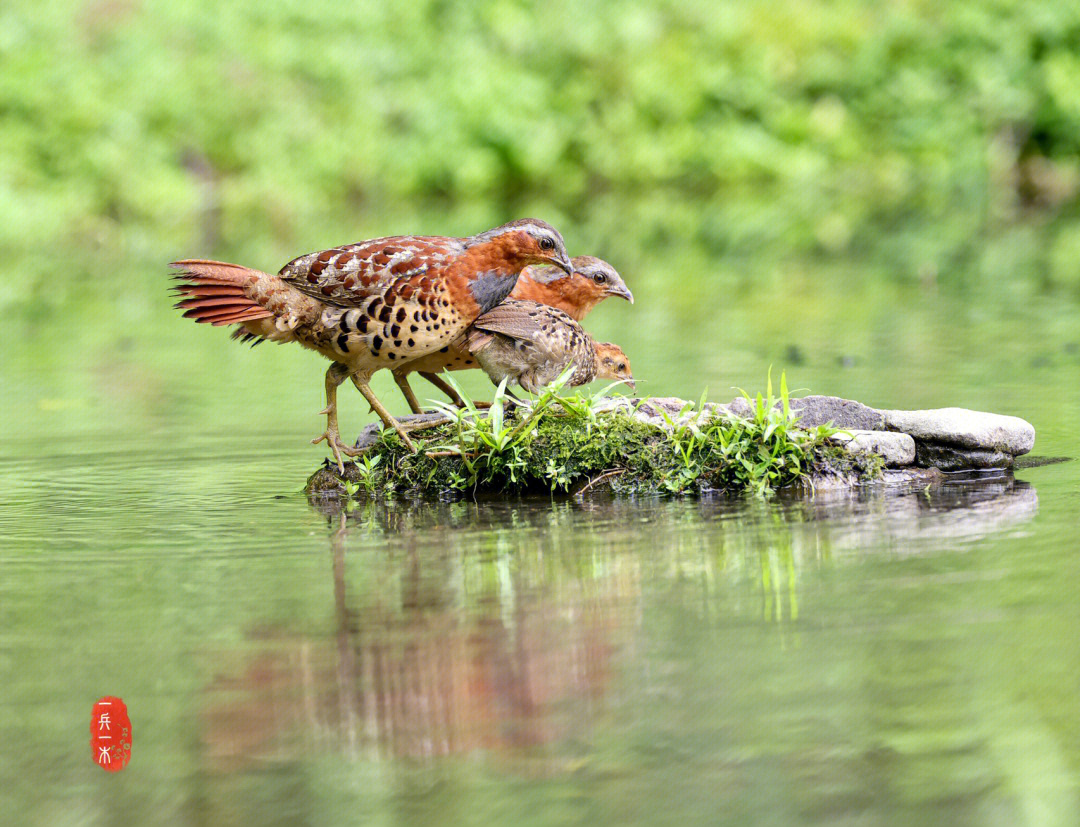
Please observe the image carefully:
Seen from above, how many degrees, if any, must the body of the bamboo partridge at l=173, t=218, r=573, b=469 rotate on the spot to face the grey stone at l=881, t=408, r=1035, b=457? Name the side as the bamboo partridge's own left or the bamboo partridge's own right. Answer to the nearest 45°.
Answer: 0° — it already faces it

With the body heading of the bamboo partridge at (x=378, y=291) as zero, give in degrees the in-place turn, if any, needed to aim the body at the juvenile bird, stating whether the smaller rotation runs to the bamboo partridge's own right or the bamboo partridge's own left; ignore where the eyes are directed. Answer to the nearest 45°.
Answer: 0° — it already faces it

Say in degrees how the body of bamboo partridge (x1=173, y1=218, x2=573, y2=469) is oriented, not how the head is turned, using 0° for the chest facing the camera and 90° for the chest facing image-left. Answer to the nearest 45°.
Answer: approximately 270°

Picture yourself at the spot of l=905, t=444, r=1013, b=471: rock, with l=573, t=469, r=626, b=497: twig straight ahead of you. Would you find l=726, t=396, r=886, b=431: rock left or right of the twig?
right

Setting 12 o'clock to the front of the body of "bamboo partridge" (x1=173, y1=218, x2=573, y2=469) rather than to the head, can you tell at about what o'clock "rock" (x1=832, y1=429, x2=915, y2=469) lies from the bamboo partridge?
The rock is roughly at 12 o'clock from the bamboo partridge.

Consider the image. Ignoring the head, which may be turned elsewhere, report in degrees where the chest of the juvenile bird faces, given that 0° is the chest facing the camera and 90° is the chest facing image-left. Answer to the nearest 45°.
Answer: approximately 270°

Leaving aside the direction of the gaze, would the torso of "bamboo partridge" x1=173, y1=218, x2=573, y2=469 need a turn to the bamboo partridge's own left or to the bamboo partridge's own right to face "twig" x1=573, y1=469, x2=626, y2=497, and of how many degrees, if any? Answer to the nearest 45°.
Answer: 0° — it already faces it

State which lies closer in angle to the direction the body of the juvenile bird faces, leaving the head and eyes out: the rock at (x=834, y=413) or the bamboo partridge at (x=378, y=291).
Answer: the rock

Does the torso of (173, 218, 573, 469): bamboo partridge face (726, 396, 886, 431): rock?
yes

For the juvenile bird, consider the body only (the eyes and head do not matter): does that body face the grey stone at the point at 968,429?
yes

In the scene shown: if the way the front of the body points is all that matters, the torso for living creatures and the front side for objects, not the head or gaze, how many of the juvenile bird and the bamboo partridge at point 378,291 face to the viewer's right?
2
